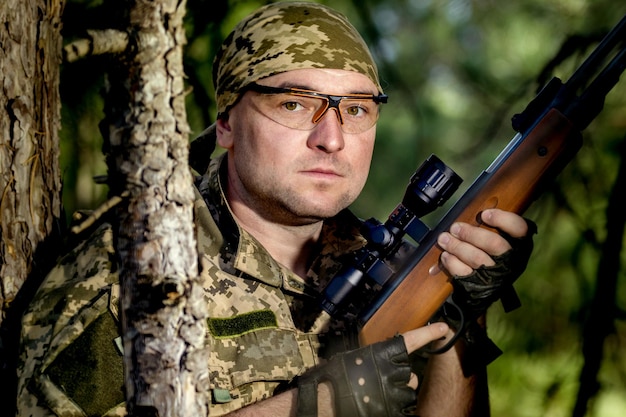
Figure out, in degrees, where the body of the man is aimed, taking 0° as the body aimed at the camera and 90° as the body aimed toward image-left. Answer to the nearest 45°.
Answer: approximately 315°

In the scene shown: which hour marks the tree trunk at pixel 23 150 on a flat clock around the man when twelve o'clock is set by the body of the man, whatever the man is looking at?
The tree trunk is roughly at 4 o'clock from the man.

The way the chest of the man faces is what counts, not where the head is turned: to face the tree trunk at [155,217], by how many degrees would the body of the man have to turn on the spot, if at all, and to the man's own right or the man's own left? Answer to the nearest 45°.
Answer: approximately 45° to the man's own right
